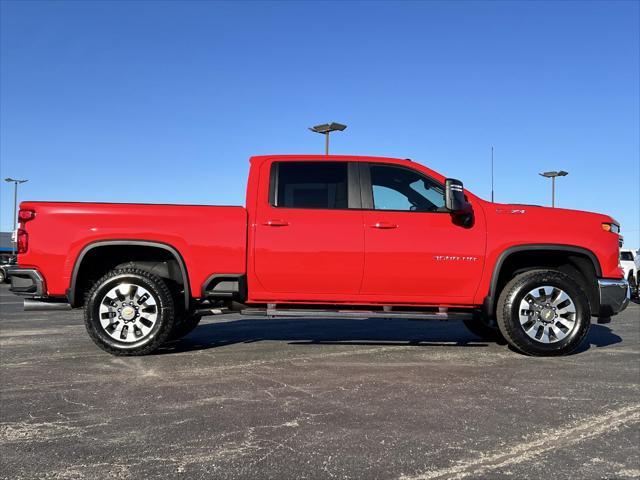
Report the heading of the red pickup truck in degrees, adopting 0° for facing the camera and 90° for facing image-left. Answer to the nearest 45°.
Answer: approximately 270°

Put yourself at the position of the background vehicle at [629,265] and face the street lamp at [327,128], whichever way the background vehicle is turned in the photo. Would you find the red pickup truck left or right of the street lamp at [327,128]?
left

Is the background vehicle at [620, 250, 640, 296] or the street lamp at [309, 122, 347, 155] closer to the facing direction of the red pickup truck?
the background vehicle

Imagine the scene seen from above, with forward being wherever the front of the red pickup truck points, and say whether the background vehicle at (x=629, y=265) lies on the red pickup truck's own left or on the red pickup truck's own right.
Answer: on the red pickup truck's own left

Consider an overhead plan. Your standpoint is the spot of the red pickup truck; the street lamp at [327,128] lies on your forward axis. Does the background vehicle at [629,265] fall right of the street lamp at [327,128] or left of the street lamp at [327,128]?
right

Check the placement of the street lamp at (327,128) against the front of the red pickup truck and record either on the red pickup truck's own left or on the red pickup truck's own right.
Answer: on the red pickup truck's own left
